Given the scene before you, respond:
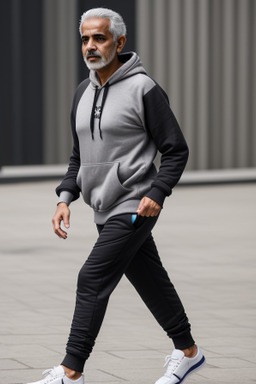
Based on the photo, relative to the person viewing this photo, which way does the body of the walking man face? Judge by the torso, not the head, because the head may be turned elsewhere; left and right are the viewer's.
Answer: facing the viewer and to the left of the viewer
